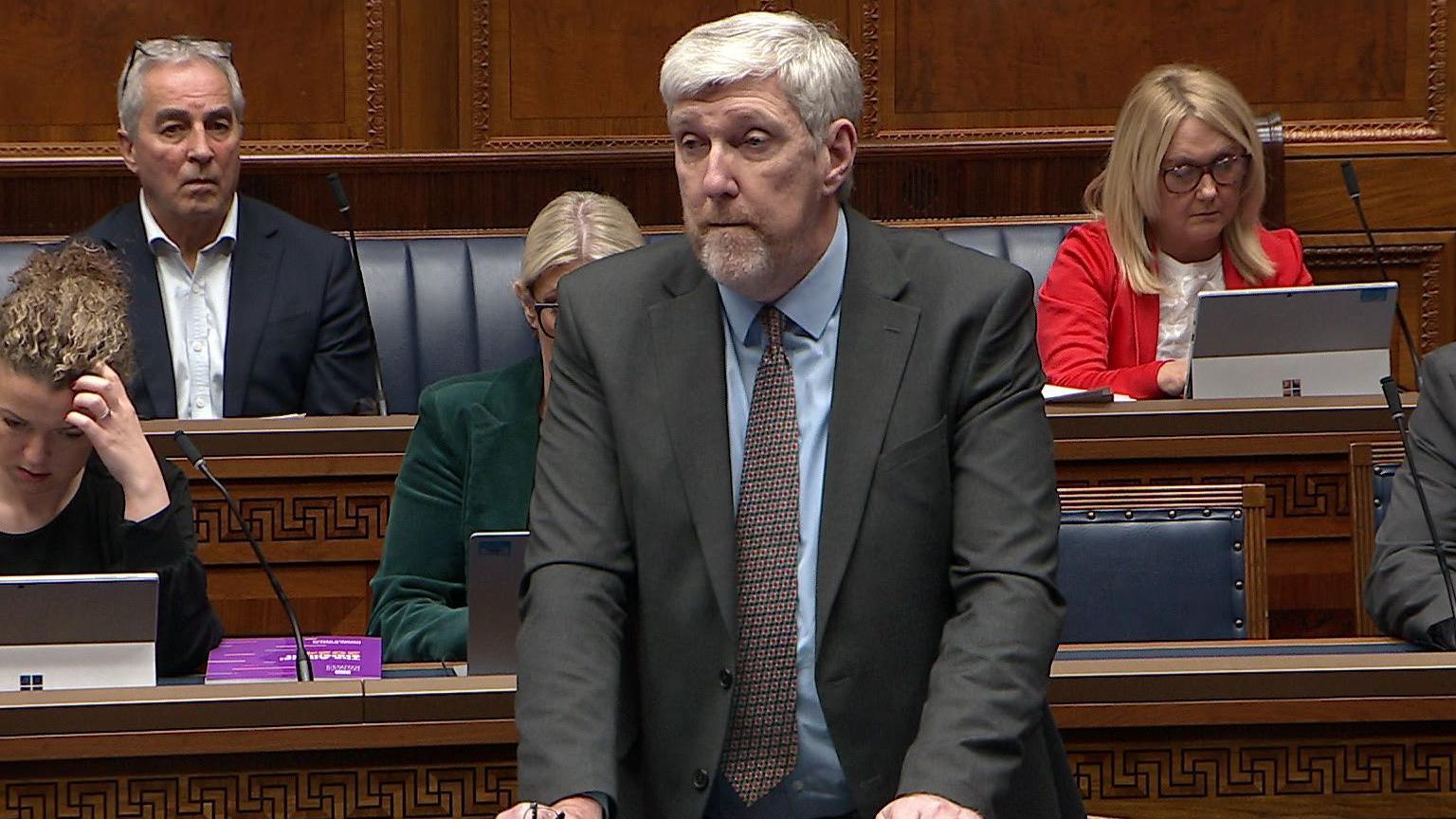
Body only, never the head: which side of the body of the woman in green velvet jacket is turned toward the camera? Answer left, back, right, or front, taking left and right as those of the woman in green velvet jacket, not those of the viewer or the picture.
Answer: front

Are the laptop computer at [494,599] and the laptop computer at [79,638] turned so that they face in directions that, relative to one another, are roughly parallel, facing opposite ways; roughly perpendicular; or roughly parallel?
roughly parallel

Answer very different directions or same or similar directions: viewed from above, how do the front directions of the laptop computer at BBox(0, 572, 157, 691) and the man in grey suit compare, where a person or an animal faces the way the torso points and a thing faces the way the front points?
very different directions

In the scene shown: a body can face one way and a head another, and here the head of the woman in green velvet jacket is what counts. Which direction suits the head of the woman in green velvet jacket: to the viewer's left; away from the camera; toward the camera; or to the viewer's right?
toward the camera

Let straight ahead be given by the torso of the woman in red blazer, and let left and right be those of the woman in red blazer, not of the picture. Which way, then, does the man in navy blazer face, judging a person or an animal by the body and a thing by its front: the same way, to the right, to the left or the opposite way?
the same way

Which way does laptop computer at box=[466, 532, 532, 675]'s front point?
away from the camera

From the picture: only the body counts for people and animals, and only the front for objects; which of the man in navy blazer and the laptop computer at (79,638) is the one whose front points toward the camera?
the man in navy blazer

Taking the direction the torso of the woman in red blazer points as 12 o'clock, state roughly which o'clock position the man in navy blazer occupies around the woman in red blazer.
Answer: The man in navy blazer is roughly at 4 o'clock from the woman in red blazer.

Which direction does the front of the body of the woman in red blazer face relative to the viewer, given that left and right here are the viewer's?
facing the viewer and to the right of the viewer

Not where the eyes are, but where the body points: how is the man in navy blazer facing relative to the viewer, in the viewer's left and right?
facing the viewer

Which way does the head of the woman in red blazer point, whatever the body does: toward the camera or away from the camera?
toward the camera

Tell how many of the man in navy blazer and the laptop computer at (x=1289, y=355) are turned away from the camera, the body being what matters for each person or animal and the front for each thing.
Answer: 1

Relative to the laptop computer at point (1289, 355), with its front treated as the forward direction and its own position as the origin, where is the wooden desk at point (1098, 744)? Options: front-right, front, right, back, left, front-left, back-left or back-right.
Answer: back

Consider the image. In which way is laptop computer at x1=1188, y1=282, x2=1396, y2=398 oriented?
away from the camera

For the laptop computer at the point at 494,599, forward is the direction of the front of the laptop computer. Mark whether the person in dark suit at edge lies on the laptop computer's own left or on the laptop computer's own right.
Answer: on the laptop computer's own right

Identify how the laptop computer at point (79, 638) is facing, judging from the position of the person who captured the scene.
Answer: facing away from the viewer

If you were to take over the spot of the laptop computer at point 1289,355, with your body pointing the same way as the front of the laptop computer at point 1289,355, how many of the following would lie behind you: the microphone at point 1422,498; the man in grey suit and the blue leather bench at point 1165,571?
3
